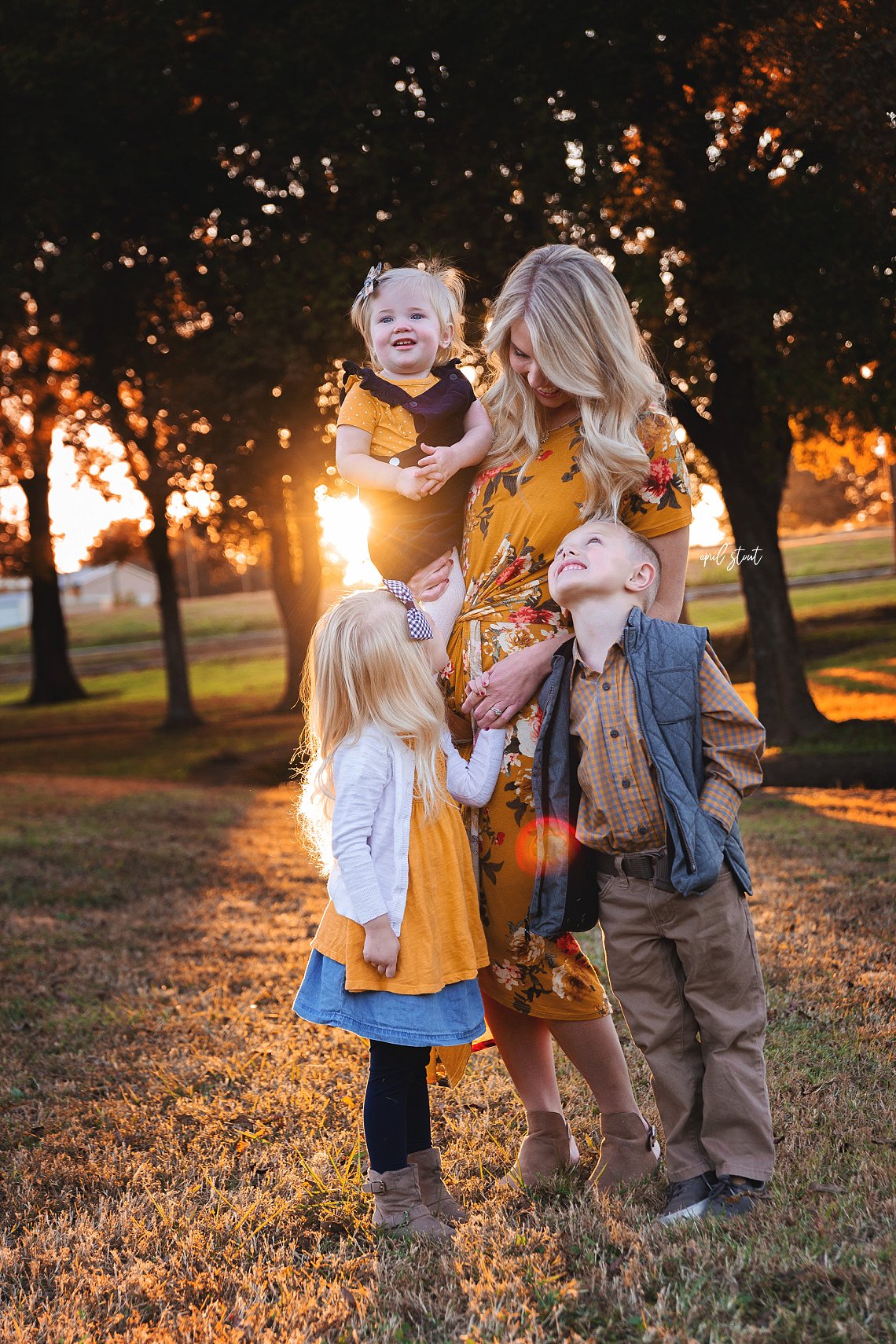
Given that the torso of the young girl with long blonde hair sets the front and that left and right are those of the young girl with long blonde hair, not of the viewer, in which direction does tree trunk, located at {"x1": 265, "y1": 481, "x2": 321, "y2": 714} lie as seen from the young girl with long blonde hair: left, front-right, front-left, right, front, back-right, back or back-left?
left

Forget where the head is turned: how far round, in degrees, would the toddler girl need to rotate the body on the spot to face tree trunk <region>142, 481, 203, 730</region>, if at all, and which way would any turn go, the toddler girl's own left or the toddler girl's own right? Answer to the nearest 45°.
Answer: approximately 180°

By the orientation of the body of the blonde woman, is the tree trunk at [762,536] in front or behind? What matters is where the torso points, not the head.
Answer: behind

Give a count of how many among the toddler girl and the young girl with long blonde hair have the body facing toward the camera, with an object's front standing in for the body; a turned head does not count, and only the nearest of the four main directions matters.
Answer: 1

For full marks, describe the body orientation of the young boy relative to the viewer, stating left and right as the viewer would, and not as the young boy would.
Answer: facing the viewer and to the left of the viewer

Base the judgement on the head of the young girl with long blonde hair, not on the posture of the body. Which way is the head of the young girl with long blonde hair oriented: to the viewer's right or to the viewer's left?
to the viewer's right

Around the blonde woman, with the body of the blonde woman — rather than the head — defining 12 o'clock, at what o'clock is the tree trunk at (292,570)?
The tree trunk is roughly at 4 o'clock from the blonde woman.

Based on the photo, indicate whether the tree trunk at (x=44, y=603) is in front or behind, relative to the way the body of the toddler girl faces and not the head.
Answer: behind
